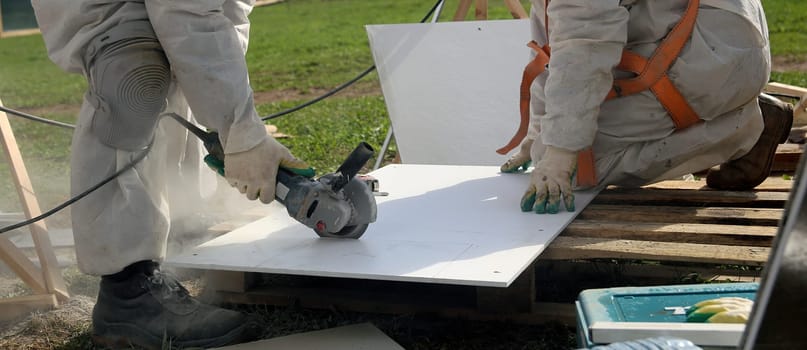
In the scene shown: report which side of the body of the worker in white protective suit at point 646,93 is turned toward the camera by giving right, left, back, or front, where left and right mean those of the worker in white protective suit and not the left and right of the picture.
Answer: left

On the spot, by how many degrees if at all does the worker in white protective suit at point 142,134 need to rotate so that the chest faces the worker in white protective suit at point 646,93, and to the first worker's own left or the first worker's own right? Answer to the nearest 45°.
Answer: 0° — they already face them

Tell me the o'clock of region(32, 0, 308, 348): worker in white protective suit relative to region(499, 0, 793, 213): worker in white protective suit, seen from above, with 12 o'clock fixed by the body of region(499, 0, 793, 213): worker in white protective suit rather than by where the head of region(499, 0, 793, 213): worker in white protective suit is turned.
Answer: region(32, 0, 308, 348): worker in white protective suit is roughly at 11 o'clock from region(499, 0, 793, 213): worker in white protective suit.

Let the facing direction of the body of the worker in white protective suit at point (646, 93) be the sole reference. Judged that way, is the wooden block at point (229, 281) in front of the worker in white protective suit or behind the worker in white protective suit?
in front

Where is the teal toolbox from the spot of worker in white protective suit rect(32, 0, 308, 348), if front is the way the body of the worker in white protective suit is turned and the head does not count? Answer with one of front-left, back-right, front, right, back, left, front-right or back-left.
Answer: front-right

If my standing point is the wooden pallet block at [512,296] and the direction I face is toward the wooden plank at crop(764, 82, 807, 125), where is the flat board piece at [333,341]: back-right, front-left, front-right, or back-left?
back-left

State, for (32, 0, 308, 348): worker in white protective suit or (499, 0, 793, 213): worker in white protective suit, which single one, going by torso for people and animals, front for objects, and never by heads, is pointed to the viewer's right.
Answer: (32, 0, 308, 348): worker in white protective suit

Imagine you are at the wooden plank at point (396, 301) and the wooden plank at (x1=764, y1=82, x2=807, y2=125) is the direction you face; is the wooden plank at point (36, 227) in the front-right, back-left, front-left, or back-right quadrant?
back-left

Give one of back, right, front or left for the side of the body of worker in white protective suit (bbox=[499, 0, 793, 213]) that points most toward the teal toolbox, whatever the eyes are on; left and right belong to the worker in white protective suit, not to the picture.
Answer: left

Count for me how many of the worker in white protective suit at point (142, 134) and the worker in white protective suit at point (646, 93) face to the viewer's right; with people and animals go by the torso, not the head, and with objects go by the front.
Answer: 1

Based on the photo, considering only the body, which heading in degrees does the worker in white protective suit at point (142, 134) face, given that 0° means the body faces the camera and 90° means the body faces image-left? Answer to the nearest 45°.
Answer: approximately 270°
